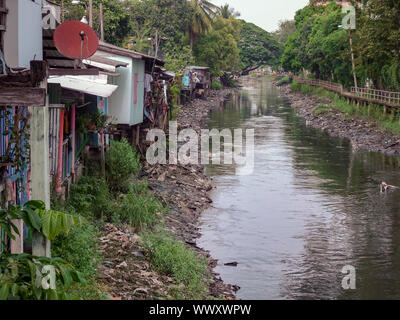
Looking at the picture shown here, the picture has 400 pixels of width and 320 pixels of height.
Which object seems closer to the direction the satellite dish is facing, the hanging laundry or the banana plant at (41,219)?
the banana plant

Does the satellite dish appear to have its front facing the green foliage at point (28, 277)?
yes

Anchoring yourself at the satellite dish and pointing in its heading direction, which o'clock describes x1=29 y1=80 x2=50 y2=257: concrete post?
The concrete post is roughly at 12 o'clock from the satellite dish.

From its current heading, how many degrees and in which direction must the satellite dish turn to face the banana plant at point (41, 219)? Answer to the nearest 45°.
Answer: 0° — it already faces it

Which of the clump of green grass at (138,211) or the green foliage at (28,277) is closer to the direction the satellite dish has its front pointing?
the green foliage

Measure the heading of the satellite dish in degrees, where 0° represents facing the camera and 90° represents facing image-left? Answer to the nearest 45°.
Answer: approximately 0°

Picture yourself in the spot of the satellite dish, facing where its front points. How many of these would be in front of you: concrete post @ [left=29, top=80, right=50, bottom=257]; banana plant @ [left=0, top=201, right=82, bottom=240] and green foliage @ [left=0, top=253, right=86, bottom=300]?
3
